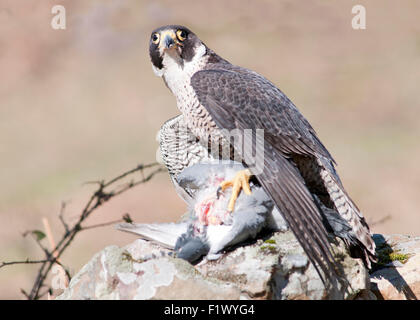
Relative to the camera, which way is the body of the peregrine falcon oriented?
to the viewer's left
